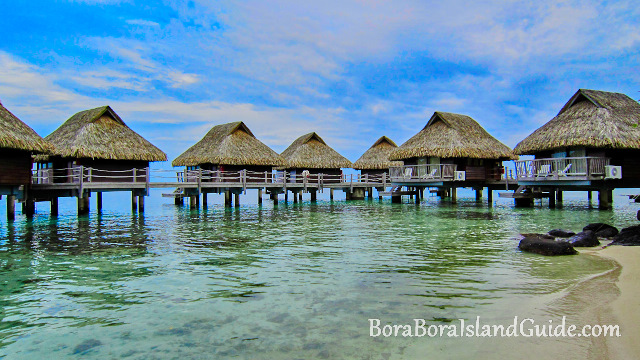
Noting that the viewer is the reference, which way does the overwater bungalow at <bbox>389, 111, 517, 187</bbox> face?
facing the viewer and to the left of the viewer

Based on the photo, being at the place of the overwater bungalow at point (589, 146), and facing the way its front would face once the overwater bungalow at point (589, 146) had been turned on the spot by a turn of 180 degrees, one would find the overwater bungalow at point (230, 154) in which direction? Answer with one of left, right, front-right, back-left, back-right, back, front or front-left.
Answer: back-left

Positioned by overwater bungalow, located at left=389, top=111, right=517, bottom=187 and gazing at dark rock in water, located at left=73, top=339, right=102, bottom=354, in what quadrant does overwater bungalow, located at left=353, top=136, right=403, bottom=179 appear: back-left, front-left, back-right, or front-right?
back-right

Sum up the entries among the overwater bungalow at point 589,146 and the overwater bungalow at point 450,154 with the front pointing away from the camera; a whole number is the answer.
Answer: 0

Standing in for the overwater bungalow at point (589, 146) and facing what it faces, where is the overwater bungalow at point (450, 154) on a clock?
the overwater bungalow at point (450, 154) is roughly at 2 o'clock from the overwater bungalow at point (589, 146).

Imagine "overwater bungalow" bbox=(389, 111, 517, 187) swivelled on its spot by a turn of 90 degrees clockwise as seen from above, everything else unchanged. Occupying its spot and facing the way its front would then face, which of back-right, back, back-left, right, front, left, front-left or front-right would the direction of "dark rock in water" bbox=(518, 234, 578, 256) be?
back-left

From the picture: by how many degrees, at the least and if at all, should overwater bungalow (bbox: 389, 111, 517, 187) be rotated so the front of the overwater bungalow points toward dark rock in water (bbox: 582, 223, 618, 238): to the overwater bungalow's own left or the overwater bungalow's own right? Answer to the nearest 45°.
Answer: approximately 45° to the overwater bungalow's own left

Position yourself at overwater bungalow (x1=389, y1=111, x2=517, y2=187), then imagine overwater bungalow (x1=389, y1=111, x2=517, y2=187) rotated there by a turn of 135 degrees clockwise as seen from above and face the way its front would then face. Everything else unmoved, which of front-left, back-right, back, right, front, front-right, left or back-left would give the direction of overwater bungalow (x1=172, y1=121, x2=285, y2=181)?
left

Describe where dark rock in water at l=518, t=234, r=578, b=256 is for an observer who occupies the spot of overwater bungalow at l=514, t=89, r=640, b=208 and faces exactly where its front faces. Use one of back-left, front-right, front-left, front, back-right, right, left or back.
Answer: front-left

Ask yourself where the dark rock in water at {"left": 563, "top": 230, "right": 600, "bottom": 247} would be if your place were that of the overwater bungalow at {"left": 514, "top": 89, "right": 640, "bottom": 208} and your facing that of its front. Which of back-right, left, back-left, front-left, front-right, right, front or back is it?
front-left

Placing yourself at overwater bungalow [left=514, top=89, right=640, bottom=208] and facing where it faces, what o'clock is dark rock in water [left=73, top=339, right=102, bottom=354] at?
The dark rock in water is roughly at 11 o'clock from the overwater bungalow.
